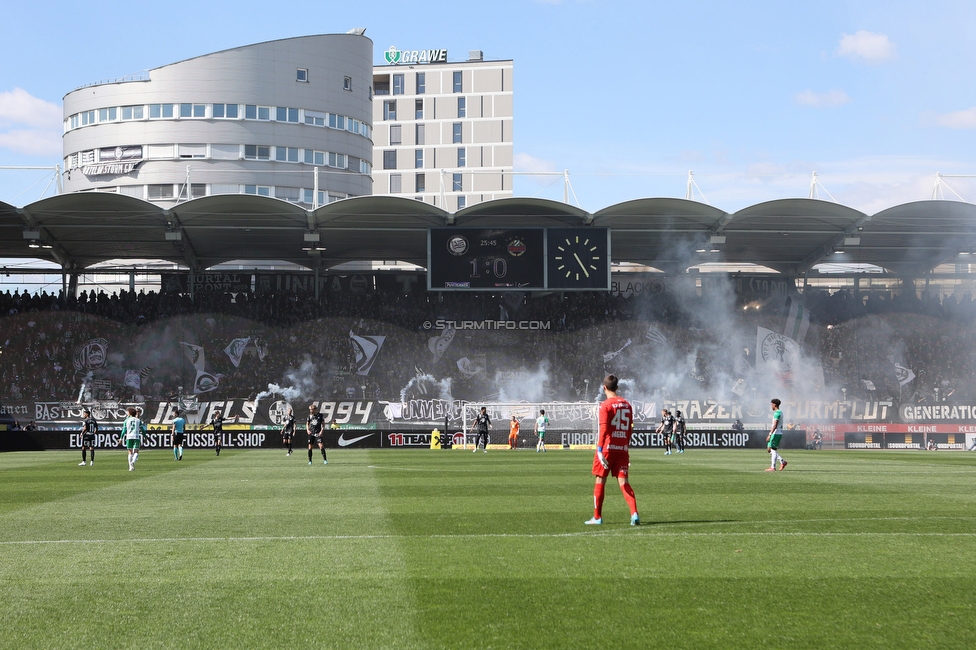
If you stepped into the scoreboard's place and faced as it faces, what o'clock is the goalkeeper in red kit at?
The goalkeeper in red kit is roughly at 12 o'clock from the scoreboard.

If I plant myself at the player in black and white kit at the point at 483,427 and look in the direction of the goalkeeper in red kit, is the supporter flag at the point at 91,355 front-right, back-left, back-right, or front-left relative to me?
back-right

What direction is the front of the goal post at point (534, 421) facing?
toward the camera

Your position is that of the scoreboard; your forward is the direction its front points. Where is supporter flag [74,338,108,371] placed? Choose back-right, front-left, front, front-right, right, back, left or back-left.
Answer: right

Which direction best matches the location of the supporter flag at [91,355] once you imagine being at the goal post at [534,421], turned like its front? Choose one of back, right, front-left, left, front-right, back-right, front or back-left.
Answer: right

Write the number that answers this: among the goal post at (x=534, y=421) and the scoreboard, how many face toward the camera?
2

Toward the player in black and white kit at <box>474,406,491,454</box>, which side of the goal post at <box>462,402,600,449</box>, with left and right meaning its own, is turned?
front

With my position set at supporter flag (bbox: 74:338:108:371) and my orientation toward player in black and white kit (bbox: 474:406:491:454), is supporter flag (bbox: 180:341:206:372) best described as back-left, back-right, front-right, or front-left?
front-left

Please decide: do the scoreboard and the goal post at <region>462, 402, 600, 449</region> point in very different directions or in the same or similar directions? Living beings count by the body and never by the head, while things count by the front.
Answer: same or similar directions

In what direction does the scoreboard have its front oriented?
toward the camera

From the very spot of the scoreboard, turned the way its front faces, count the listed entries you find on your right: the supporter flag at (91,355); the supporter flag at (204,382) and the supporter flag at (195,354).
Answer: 3
